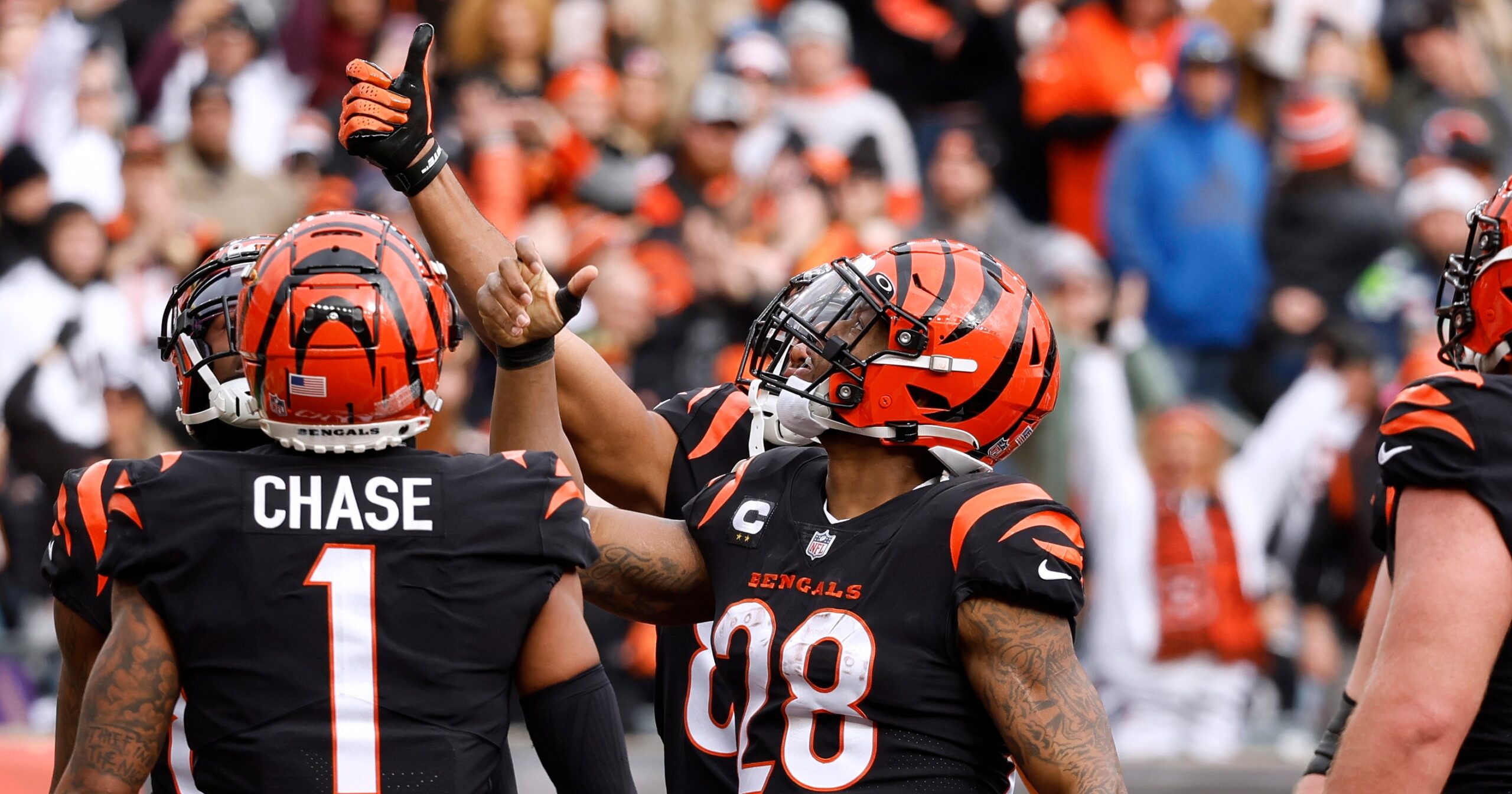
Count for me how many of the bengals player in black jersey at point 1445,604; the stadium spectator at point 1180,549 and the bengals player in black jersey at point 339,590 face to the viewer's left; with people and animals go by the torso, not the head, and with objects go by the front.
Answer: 1

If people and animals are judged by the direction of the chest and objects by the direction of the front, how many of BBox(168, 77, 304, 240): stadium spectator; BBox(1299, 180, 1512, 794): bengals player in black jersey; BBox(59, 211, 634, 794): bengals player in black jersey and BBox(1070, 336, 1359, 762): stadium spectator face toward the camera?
2

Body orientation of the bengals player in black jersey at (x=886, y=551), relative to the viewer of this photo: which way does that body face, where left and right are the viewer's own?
facing the viewer and to the left of the viewer

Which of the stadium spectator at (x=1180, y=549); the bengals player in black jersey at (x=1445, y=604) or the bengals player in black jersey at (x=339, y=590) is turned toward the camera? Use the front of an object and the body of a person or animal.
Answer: the stadium spectator

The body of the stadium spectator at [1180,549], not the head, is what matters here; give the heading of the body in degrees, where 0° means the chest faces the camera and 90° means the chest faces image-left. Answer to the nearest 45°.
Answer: approximately 0°

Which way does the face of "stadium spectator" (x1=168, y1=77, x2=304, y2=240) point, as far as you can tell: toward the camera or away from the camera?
toward the camera

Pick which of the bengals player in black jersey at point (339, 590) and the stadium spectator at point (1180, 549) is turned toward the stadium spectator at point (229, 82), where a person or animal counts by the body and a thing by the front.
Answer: the bengals player in black jersey

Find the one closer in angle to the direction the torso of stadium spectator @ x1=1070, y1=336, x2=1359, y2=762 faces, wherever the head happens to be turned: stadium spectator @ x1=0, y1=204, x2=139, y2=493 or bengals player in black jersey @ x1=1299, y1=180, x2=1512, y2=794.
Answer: the bengals player in black jersey

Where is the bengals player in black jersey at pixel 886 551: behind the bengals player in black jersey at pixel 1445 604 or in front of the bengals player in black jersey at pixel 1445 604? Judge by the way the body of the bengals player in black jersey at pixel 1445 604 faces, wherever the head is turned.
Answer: in front

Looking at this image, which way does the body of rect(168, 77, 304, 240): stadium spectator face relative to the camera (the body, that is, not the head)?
toward the camera

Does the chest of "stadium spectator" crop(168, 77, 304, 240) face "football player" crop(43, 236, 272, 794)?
yes

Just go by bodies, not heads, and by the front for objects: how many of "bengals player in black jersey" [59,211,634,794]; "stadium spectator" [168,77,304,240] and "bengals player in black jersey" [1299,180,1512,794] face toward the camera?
1

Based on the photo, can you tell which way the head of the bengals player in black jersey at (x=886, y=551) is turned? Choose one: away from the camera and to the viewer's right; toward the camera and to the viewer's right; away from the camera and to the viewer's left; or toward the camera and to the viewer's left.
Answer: toward the camera and to the viewer's left

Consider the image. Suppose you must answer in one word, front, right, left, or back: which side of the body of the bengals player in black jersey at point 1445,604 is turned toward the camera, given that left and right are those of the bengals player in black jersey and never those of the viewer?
left

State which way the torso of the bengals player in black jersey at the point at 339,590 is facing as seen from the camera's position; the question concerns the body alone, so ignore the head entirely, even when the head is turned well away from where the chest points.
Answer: away from the camera

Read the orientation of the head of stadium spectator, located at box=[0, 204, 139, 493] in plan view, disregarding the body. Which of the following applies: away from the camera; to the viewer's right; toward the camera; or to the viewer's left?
toward the camera
